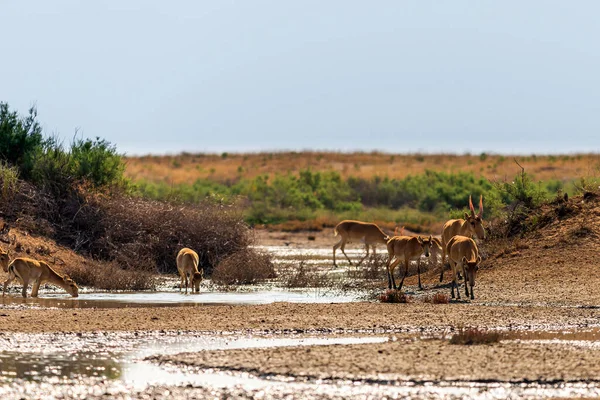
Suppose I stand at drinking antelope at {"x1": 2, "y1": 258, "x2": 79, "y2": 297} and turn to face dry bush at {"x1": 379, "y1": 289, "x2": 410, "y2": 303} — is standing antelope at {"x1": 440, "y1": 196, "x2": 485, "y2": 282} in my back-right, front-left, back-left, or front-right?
front-left

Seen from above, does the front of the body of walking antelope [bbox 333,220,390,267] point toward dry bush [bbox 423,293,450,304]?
no

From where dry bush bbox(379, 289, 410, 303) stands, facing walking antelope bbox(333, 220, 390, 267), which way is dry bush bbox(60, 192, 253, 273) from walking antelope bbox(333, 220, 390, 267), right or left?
left
